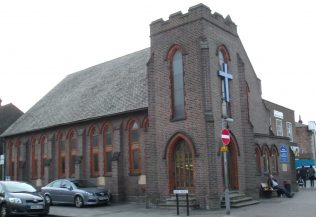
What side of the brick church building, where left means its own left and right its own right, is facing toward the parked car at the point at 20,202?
right
